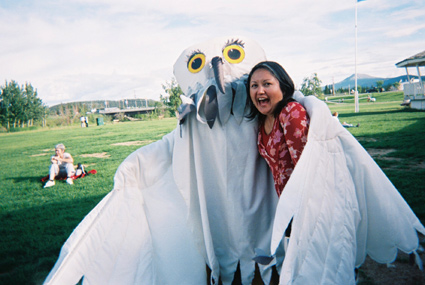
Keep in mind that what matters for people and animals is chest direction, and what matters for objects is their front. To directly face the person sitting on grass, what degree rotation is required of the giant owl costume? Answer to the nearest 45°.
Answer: approximately 135° to its right

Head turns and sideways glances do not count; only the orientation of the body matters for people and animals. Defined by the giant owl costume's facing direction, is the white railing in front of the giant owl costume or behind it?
behind

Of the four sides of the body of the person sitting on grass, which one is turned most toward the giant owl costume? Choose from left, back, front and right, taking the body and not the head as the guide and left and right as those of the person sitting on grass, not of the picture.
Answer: front

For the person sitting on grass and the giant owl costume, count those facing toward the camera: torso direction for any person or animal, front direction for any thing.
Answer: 2

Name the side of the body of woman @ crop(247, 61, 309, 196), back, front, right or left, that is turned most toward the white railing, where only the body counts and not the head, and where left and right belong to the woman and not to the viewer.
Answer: back

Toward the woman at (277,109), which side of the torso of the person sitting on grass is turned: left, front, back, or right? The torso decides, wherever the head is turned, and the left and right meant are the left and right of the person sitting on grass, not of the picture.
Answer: front

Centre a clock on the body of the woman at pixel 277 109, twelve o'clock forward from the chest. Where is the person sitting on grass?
The person sitting on grass is roughly at 3 o'clock from the woman.

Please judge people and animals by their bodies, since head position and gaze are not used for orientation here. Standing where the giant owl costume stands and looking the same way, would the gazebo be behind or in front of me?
behind

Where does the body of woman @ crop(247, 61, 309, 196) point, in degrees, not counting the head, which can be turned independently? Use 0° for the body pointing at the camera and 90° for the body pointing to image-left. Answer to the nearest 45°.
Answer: approximately 45°
